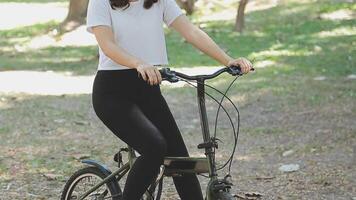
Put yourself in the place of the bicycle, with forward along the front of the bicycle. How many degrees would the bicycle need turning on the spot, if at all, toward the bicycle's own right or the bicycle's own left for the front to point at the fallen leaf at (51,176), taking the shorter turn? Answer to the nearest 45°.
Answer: approximately 180°

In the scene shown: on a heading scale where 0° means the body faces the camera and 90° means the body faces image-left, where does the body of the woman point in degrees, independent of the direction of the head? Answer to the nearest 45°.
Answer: approximately 315°

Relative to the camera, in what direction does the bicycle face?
facing the viewer and to the right of the viewer

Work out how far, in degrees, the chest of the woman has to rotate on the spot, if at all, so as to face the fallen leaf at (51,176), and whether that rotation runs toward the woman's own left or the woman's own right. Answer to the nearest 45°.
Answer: approximately 180°
